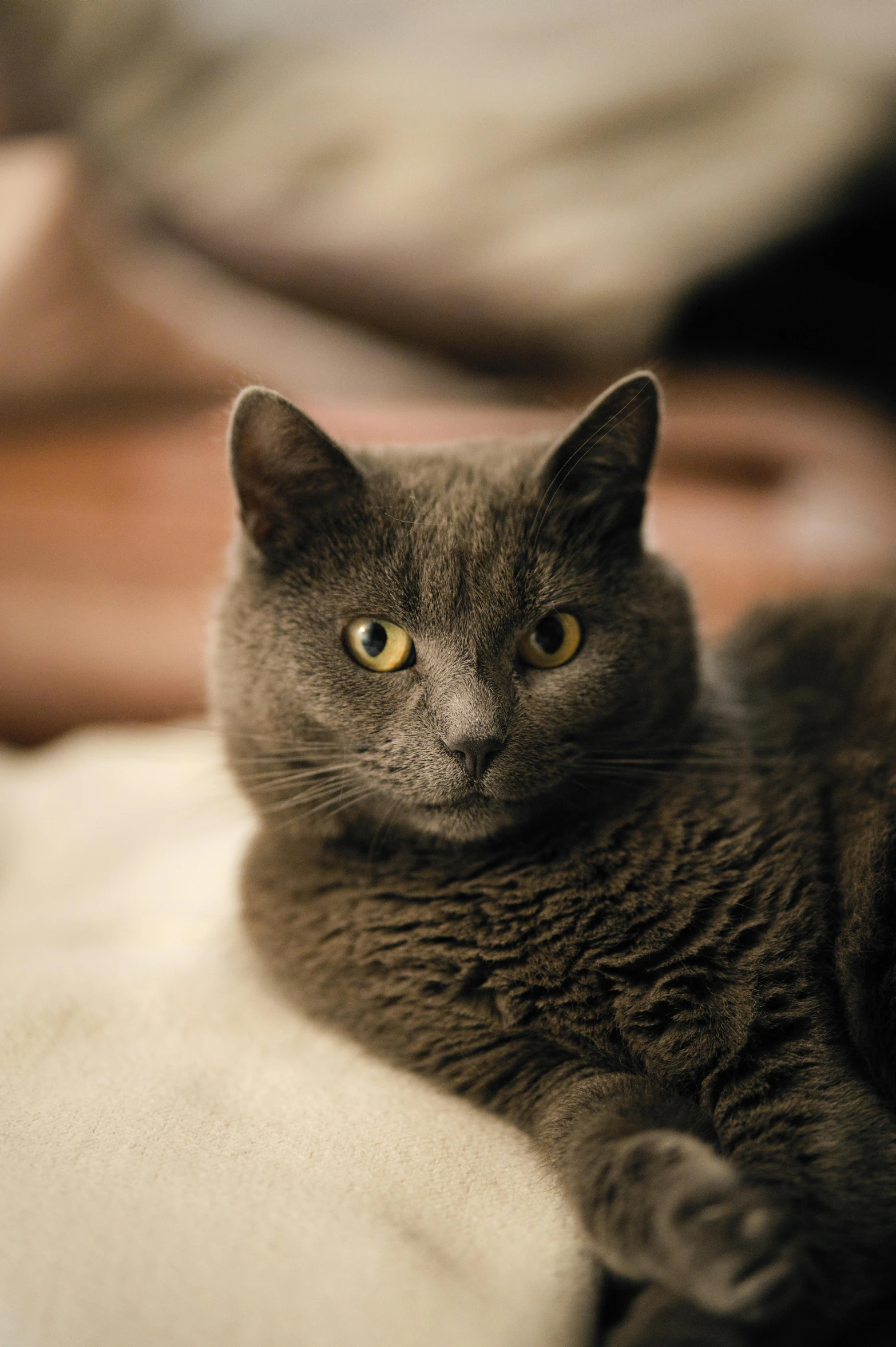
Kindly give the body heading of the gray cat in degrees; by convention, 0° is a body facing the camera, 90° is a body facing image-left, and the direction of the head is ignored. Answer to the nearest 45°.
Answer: approximately 45°

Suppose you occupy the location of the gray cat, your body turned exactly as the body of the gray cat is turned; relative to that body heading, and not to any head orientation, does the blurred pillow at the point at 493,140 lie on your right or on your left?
on your right
